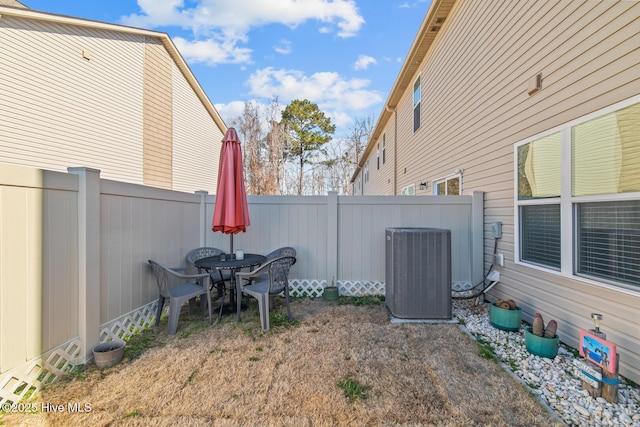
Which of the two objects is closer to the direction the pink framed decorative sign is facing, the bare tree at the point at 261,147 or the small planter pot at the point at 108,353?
the small planter pot

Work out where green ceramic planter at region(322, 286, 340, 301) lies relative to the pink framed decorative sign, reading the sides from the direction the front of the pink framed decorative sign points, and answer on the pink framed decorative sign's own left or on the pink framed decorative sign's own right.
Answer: on the pink framed decorative sign's own right

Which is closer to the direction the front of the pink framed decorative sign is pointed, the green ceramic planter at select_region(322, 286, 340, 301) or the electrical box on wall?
the green ceramic planter

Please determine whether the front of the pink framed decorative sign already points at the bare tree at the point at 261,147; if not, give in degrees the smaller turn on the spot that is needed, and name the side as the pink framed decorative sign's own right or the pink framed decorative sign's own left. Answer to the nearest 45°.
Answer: approximately 90° to the pink framed decorative sign's own right

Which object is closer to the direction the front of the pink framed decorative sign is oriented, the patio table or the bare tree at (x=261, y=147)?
the patio table

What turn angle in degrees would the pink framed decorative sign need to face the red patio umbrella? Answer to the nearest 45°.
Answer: approximately 45° to its right

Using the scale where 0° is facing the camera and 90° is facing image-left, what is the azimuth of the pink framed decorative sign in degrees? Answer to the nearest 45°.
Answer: approximately 45°

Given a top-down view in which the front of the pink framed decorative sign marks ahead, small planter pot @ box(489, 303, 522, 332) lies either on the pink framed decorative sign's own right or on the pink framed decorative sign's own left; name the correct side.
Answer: on the pink framed decorative sign's own right

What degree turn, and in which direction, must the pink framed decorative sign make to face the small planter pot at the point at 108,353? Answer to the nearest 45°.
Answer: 0° — it already faces it

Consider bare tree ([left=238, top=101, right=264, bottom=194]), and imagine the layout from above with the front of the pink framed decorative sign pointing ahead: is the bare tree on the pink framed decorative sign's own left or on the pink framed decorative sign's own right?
on the pink framed decorative sign's own right

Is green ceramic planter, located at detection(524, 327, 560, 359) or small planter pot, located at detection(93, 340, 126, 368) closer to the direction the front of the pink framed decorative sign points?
the small planter pot
